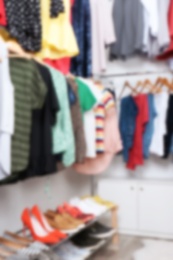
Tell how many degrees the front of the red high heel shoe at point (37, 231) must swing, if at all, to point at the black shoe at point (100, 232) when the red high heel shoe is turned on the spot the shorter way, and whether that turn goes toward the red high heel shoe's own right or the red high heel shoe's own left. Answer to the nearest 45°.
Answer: approximately 90° to the red high heel shoe's own left

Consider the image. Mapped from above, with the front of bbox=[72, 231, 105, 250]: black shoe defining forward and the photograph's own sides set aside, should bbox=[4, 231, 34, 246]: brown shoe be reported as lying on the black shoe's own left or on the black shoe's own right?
on the black shoe's own right

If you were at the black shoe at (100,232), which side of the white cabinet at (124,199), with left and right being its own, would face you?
front
